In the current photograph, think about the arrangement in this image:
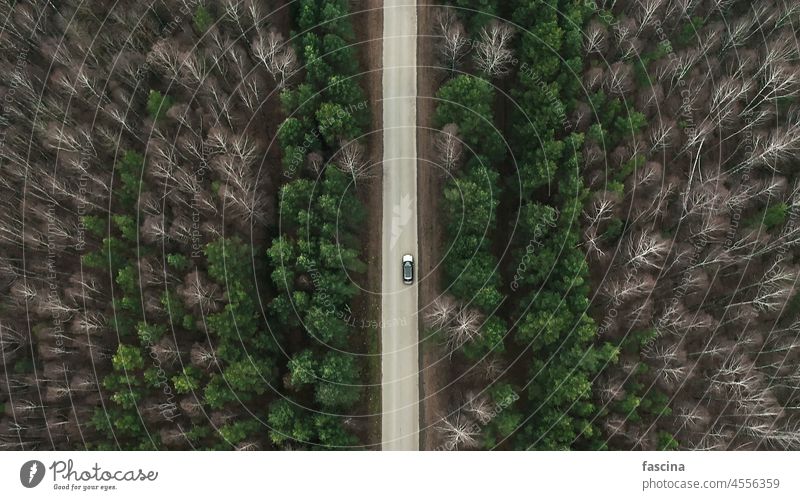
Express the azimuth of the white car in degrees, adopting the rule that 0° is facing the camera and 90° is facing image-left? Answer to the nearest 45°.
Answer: approximately 180°
